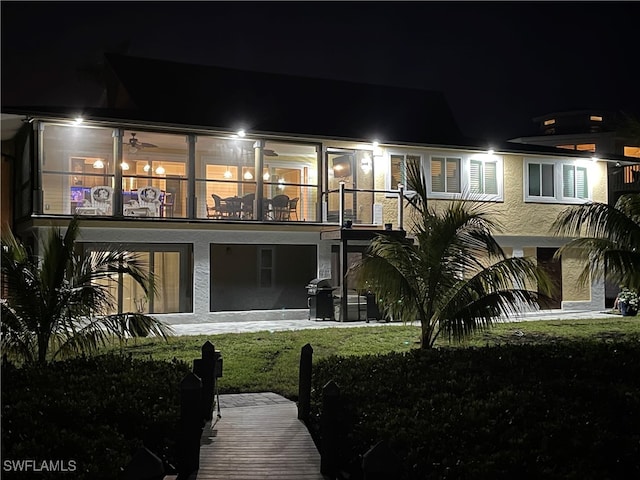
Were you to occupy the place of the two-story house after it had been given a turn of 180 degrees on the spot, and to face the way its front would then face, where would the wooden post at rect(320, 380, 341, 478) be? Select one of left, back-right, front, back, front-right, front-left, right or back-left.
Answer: back

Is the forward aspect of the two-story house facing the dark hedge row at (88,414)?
yes

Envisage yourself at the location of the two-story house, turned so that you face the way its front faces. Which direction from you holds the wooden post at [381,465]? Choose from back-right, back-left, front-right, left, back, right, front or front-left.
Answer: front

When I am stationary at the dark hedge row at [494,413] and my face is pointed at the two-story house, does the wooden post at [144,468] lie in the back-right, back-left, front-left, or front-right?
back-left

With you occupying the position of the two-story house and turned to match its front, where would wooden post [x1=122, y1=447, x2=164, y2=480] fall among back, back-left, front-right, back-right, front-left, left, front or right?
front

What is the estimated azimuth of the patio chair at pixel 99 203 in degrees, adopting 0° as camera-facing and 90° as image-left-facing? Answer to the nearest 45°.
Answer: approximately 45°

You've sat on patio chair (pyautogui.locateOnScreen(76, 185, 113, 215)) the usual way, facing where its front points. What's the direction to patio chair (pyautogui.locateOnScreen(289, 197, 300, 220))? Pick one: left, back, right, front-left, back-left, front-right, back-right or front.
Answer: back-left

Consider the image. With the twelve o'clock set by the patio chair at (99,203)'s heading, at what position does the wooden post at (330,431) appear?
The wooden post is roughly at 10 o'clock from the patio chair.

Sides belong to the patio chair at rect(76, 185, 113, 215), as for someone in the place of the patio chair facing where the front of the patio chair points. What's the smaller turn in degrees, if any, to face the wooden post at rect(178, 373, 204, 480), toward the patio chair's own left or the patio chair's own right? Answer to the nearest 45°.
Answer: approximately 45° to the patio chair's own left

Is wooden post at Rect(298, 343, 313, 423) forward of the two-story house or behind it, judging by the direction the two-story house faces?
forward
